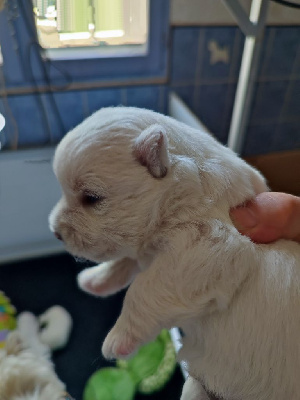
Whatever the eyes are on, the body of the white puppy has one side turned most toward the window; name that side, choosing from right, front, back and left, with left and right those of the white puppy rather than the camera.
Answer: right

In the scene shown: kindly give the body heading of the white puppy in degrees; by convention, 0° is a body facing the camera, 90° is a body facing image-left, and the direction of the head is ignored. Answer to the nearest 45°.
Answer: approximately 90°
